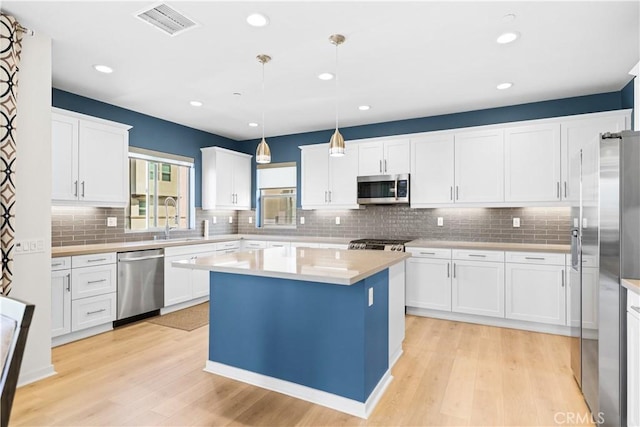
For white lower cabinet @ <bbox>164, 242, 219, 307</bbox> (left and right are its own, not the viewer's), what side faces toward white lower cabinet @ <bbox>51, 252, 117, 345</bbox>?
right

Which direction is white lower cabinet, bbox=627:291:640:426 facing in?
to the viewer's left

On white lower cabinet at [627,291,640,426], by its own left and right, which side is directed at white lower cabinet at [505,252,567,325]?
right

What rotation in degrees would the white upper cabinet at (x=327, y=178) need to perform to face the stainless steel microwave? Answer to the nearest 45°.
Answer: approximately 45° to its left

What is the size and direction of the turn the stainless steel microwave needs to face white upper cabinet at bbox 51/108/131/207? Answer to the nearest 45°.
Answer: approximately 45° to its right
